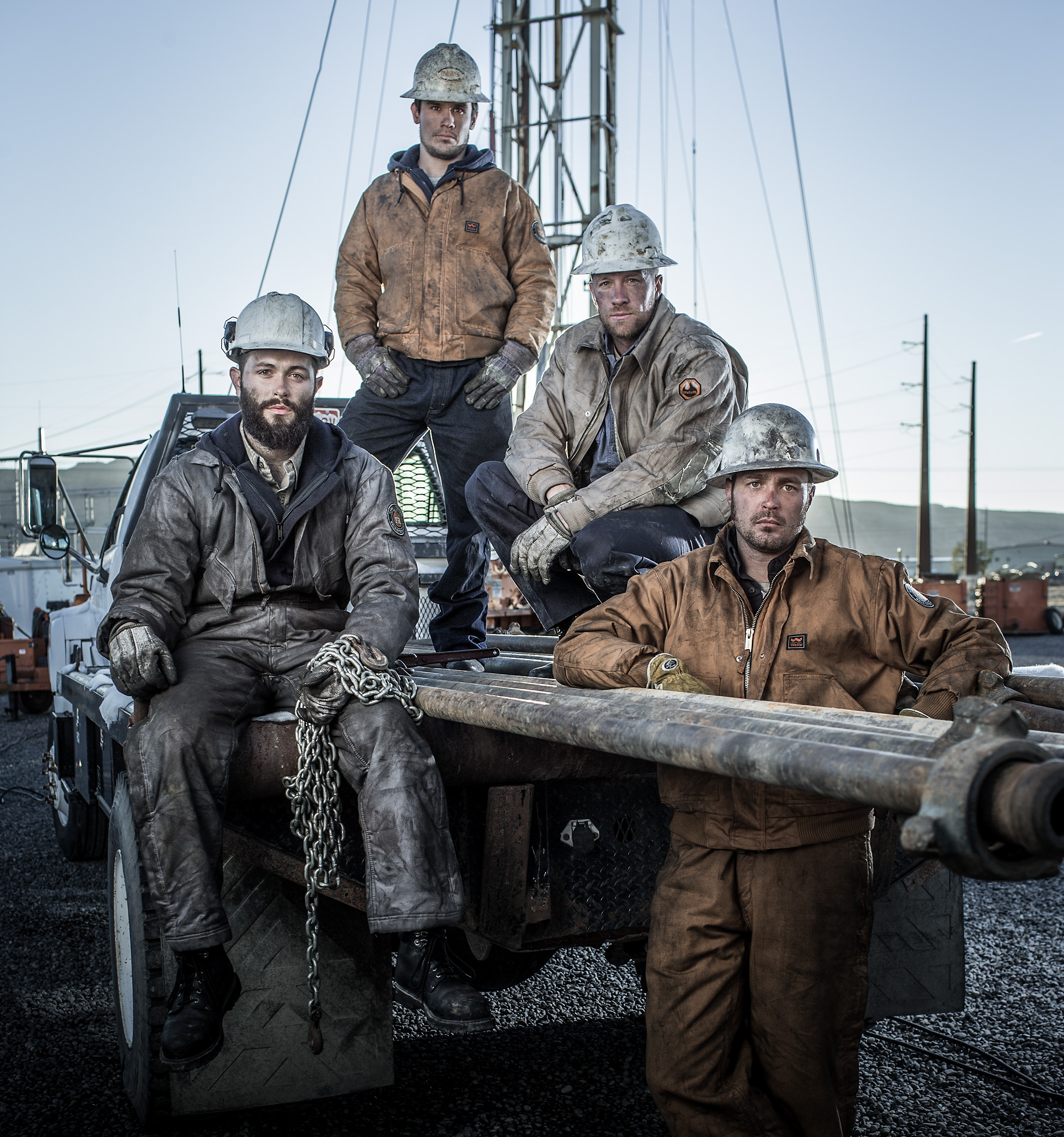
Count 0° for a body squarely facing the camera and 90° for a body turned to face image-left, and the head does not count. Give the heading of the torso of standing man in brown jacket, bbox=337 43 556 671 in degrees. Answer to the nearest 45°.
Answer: approximately 0°

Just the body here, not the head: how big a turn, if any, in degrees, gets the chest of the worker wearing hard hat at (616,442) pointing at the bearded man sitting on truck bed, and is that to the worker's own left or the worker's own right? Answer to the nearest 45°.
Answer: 0° — they already face them

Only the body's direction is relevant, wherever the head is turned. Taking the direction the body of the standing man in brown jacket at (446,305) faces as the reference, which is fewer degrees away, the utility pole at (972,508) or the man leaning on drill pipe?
the man leaning on drill pipe

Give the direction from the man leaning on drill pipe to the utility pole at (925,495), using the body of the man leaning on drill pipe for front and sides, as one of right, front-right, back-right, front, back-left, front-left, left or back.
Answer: back

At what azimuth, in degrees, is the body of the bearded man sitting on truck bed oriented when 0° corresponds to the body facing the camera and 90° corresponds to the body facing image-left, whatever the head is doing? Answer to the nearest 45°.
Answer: approximately 0°

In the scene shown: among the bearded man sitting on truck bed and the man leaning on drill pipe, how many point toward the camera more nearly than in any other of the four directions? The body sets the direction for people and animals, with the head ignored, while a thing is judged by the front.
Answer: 2

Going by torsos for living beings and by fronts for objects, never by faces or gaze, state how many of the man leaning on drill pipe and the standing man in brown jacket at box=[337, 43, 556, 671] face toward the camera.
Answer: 2
